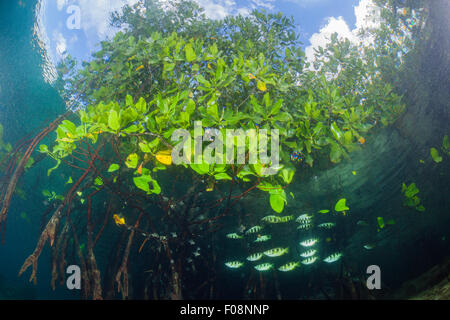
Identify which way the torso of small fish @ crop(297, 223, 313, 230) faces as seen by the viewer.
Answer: to the viewer's left

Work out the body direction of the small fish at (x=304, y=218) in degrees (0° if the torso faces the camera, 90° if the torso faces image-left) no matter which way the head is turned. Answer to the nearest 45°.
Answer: approximately 90°

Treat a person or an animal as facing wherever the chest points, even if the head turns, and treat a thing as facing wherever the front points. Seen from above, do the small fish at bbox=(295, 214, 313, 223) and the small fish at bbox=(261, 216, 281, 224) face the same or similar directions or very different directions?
same or similar directions

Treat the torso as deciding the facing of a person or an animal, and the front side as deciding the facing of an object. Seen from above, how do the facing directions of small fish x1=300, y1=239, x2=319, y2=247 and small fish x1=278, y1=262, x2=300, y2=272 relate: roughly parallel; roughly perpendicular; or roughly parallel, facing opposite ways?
roughly parallel

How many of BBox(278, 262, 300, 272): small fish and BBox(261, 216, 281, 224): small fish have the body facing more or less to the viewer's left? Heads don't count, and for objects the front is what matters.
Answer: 2

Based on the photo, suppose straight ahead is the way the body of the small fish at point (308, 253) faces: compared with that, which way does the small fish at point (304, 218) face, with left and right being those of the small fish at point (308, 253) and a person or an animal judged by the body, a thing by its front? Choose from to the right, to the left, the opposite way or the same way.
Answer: the same way

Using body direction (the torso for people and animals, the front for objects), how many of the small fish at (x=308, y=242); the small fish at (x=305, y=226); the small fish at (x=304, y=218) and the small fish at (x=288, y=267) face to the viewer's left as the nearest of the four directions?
4

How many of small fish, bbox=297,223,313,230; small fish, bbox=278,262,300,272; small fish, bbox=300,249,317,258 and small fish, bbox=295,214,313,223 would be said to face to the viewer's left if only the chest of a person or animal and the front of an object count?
4

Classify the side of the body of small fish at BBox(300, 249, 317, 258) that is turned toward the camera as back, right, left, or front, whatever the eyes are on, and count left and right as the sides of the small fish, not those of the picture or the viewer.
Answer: left

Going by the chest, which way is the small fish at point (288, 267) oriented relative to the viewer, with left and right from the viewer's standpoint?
facing to the left of the viewer

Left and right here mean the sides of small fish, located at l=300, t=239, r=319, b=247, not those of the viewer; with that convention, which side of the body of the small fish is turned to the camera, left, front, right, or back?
left

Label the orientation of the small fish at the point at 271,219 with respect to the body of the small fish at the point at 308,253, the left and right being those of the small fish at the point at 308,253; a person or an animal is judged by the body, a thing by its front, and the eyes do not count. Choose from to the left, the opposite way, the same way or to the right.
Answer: the same way

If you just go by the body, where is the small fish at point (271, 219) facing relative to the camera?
to the viewer's left
